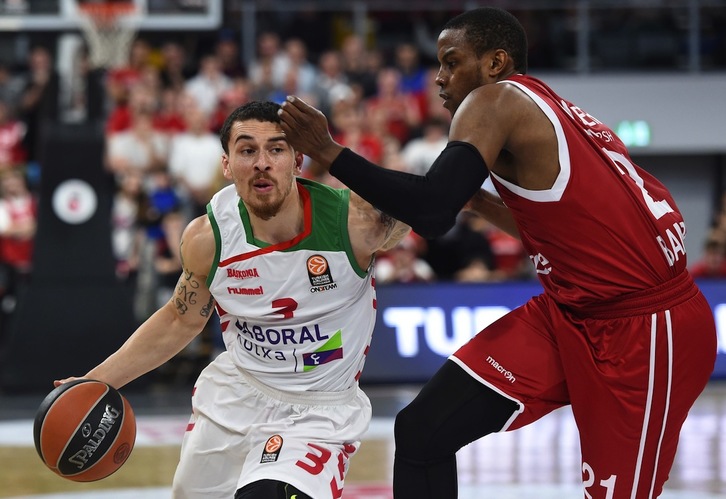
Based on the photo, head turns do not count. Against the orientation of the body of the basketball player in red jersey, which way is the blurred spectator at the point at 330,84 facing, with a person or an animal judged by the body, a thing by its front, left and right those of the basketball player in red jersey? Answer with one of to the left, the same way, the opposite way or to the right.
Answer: to the left

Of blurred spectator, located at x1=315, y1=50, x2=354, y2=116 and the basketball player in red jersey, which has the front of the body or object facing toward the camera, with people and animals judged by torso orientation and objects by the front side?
the blurred spectator

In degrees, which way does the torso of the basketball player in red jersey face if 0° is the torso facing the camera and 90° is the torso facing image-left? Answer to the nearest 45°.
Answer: approximately 90°

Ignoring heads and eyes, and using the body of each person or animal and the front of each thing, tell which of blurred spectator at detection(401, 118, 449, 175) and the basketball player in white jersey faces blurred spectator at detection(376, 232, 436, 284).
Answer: blurred spectator at detection(401, 118, 449, 175)

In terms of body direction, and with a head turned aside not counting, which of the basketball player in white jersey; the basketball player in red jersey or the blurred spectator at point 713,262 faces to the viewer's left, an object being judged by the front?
the basketball player in red jersey

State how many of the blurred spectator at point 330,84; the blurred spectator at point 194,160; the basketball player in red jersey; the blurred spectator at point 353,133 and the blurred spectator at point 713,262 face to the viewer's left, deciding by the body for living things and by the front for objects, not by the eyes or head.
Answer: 1

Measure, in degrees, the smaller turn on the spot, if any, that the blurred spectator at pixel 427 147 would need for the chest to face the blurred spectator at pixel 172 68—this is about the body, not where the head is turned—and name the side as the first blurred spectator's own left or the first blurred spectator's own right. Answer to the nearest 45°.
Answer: approximately 135° to the first blurred spectator's own right

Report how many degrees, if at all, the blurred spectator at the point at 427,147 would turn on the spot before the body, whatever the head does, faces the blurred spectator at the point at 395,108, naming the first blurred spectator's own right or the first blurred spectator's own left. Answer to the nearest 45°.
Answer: approximately 180°

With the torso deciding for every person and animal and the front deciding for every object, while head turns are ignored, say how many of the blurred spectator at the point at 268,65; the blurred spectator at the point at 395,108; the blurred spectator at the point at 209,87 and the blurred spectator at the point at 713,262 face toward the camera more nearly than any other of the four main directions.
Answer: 4

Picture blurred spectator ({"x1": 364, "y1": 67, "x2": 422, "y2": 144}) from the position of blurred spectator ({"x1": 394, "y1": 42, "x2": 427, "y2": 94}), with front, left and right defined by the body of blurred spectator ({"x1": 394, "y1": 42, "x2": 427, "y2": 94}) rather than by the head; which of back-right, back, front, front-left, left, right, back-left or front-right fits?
front

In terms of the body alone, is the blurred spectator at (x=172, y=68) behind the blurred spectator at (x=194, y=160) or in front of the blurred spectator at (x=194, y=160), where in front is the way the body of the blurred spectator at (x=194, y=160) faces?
behind

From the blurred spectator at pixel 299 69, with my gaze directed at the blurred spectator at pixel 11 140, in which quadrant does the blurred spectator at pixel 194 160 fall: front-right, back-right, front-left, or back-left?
front-left

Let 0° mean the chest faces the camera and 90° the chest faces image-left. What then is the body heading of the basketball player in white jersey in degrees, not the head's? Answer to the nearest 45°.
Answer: approximately 0°

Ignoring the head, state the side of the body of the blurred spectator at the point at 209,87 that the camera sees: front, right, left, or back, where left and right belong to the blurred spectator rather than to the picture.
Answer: front

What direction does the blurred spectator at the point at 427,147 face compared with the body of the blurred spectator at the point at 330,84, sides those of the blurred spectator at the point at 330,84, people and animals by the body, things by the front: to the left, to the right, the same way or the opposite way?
the same way

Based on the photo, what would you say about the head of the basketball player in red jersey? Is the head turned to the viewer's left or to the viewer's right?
to the viewer's left

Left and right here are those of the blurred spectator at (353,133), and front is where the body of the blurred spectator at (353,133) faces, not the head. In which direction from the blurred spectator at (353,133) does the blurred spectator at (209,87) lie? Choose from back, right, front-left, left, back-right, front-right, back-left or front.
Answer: back-right

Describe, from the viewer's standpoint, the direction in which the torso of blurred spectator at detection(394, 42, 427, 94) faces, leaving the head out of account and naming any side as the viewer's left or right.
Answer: facing the viewer

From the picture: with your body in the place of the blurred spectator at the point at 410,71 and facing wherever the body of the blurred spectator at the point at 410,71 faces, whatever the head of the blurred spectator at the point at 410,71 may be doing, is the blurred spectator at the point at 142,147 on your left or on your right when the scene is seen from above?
on your right

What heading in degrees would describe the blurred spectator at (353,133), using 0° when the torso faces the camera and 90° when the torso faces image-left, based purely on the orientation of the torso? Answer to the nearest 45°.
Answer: approximately 0°

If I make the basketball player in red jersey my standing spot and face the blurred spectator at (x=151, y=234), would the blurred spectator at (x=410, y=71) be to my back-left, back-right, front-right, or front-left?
front-right
